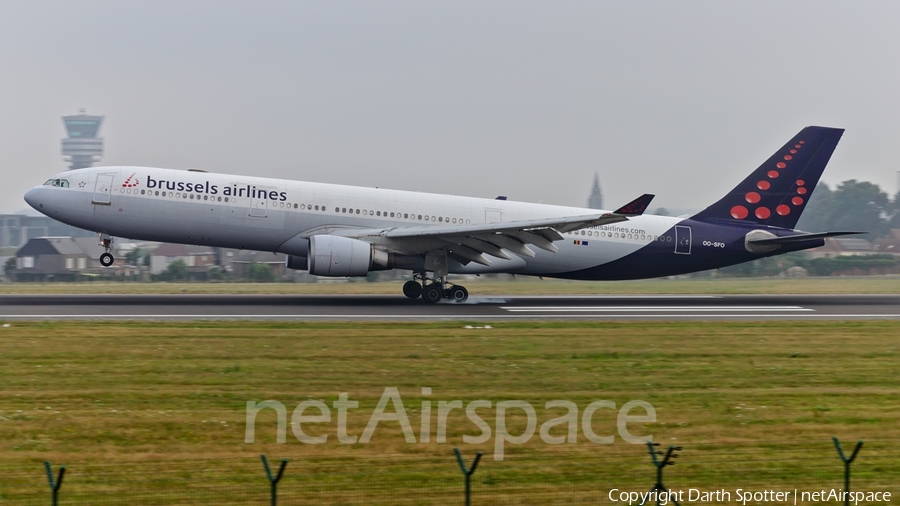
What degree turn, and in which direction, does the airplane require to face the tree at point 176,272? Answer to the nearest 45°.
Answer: approximately 45° to its right

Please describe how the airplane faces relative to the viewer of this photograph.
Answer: facing to the left of the viewer

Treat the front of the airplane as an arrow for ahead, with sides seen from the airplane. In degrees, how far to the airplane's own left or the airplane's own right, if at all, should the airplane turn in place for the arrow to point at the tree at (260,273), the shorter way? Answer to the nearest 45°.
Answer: approximately 45° to the airplane's own right

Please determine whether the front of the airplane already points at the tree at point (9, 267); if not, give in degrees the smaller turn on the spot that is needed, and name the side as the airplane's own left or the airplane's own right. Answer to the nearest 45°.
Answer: approximately 45° to the airplane's own right
